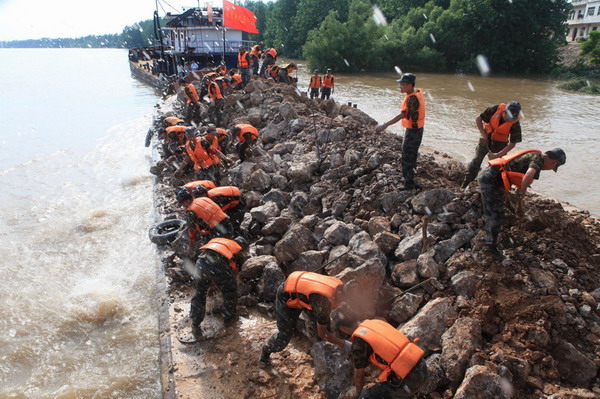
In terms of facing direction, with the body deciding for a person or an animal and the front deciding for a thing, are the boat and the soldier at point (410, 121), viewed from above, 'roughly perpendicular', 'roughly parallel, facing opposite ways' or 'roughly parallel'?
roughly perpendicular

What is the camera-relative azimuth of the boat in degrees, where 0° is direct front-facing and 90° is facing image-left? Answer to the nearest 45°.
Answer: approximately 45°

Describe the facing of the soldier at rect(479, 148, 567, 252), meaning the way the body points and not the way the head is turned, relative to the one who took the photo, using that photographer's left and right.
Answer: facing to the right of the viewer

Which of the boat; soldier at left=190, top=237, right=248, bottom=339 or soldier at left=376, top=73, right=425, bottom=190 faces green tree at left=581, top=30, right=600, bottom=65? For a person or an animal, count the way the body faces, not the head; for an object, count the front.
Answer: soldier at left=190, top=237, right=248, bottom=339

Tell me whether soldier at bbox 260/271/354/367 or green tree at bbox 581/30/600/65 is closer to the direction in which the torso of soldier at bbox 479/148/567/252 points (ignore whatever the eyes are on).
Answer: the green tree

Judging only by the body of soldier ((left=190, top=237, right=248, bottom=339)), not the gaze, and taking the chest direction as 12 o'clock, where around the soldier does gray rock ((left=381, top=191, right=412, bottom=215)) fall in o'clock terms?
The gray rock is roughly at 1 o'clock from the soldier.

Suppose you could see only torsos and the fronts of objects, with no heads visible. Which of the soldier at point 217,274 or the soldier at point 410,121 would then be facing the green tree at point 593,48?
the soldier at point 217,274

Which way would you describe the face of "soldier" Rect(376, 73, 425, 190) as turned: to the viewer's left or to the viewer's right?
to the viewer's left

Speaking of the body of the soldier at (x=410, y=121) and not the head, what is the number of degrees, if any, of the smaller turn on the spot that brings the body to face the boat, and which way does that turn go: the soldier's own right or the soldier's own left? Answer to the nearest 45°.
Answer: approximately 45° to the soldier's own right

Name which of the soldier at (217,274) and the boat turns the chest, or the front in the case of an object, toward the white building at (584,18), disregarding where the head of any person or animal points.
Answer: the soldier

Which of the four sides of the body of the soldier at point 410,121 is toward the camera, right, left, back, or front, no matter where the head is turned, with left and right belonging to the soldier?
left
